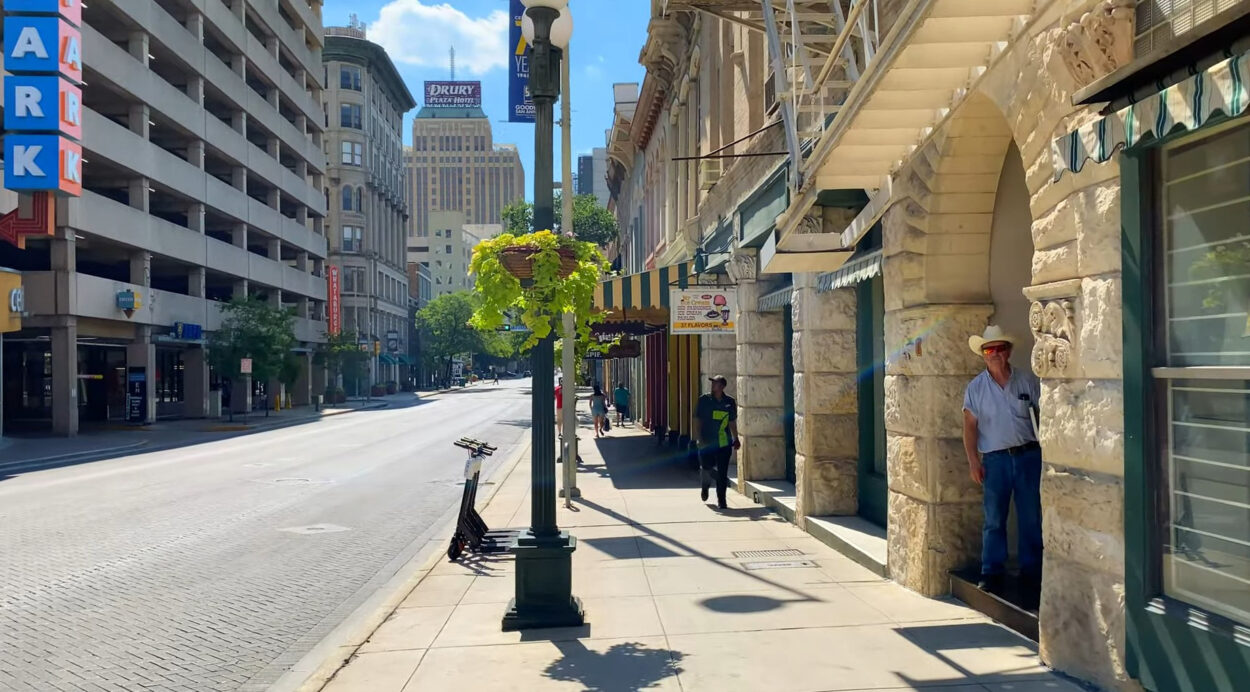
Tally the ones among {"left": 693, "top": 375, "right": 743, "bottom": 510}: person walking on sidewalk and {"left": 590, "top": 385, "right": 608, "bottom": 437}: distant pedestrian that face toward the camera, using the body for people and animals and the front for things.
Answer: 1

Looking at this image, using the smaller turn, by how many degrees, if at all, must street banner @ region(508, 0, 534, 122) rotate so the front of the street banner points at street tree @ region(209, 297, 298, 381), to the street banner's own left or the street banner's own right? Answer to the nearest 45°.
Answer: approximately 135° to the street banner's own right

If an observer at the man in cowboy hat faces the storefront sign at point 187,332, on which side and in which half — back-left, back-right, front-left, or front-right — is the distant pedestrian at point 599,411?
front-right

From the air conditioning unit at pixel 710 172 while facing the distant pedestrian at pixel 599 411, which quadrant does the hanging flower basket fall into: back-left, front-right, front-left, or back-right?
back-left

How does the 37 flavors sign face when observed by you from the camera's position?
facing the viewer

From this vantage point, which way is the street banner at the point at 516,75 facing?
toward the camera

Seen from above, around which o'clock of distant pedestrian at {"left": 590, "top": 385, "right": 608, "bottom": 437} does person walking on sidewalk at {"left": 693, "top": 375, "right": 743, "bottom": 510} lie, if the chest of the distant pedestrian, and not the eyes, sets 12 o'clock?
The person walking on sidewalk is roughly at 6 o'clock from the distant pedestrian.

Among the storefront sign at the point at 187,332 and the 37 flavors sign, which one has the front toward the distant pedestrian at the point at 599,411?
the storefront sign

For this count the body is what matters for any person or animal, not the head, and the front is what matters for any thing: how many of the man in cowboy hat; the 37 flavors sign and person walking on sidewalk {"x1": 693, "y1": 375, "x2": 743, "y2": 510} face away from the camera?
0

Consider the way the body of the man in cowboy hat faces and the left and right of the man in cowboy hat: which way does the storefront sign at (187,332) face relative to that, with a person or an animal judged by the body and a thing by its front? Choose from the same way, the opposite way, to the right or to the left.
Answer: to the left

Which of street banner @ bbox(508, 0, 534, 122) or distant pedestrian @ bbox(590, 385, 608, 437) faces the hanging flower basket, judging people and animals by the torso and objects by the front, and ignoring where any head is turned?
the street banner

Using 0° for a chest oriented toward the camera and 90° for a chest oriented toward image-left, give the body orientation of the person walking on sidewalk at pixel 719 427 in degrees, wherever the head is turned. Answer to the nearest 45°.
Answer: approximately 0°

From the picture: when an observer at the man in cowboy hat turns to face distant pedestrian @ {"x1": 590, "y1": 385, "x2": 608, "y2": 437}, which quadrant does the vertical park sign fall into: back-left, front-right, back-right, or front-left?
front-left

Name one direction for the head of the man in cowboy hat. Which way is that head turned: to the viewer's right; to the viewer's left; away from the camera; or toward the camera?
toward the camera

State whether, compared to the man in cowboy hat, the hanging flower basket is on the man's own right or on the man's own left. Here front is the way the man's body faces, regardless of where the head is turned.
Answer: on the man's own right

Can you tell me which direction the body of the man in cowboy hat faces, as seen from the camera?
toward the camera

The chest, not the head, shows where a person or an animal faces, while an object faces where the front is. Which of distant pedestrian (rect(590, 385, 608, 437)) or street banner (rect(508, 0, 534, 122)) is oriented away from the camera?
the distant pedestrian
